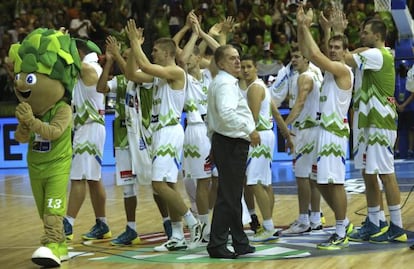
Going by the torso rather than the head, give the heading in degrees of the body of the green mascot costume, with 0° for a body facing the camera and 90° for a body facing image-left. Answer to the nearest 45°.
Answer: approximately 45°
